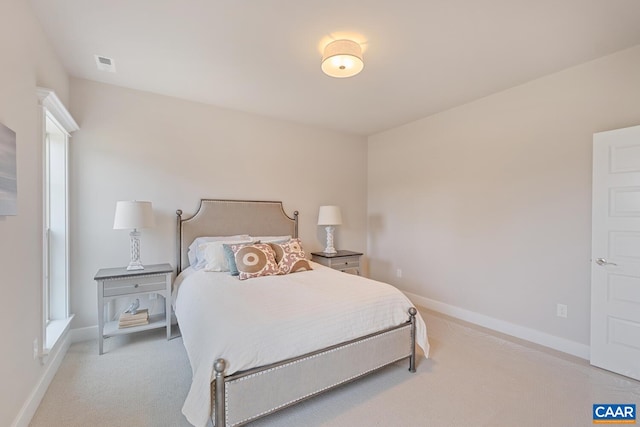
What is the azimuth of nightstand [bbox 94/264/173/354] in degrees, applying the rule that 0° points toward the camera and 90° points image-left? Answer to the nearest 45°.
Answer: approximately 0°

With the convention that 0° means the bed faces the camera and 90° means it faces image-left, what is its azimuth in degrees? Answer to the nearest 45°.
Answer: approximately 315°

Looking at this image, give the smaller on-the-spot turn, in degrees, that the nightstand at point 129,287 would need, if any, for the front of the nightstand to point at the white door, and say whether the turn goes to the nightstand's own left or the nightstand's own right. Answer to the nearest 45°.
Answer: approximately 45° to the nightstand's own left

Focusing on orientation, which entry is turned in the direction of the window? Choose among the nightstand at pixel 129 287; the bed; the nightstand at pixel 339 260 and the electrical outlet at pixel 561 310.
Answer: the electrical outlet

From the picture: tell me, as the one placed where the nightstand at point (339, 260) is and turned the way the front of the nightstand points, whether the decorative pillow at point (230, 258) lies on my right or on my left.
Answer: on my right

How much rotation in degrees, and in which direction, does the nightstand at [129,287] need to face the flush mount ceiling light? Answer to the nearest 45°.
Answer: approximately 45° to its left

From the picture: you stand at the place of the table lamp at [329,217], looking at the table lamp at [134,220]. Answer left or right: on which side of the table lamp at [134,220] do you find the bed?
left
